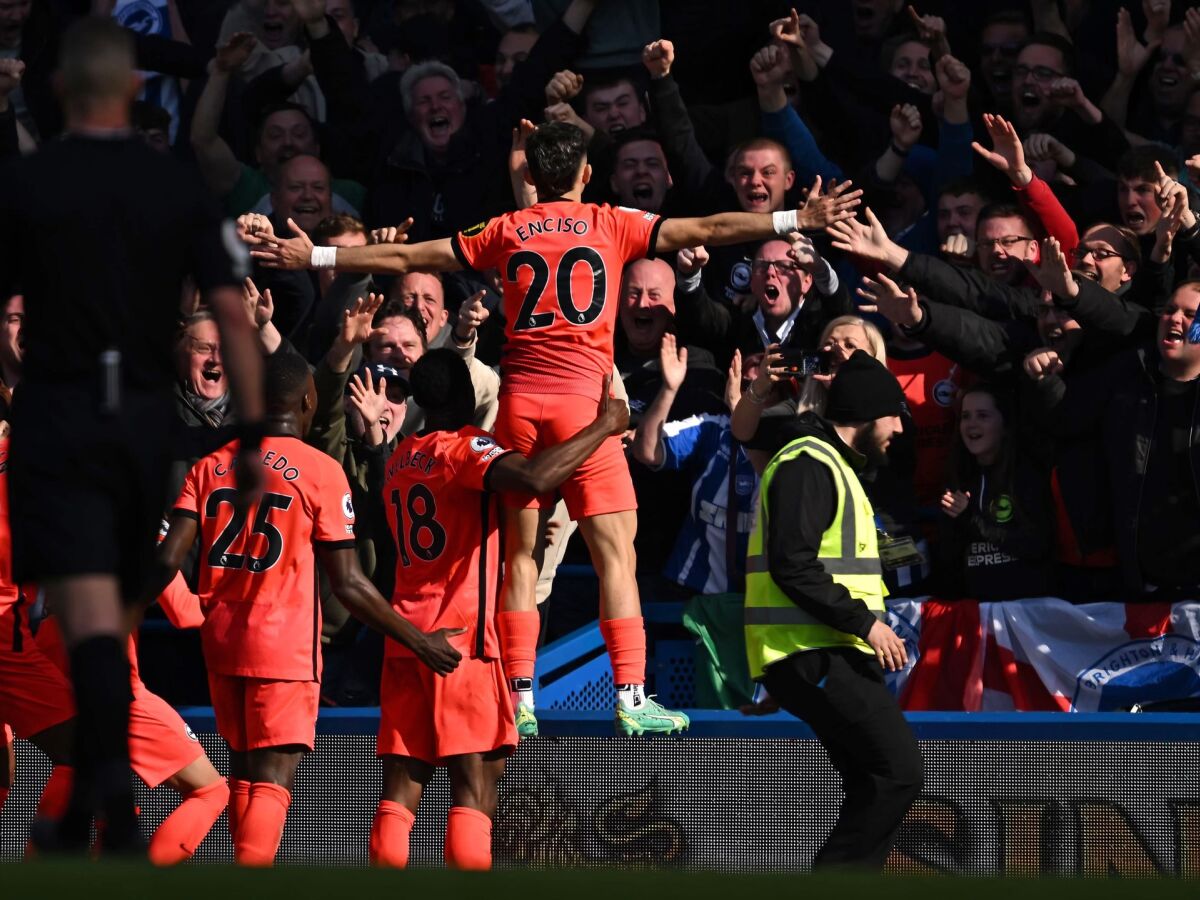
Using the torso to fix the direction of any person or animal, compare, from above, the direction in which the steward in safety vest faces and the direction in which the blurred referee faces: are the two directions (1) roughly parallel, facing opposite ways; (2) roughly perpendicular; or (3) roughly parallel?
roughly perpendicular

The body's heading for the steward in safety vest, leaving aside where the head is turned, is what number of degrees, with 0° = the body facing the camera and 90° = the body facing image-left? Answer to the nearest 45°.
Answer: approximately 270°

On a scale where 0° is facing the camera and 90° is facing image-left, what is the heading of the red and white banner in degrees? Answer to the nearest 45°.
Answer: approximately 0°

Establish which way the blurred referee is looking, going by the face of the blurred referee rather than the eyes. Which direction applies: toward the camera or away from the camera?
away from the camera

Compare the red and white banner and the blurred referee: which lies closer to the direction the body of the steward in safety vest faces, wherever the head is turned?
the red and white banner

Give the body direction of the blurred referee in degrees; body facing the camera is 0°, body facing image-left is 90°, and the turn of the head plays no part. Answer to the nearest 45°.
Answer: approximately 180°

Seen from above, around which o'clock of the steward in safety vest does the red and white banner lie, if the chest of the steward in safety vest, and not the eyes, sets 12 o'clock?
The red and white banner is roughly at 10 o'clock from the steward in safety vest.

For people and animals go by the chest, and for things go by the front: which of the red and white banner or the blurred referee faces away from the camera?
the blurred referee

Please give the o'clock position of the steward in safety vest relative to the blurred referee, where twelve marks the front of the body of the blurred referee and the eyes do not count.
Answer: The steward in safety vest is roughly at 2 o'clock from the blurred referee.
